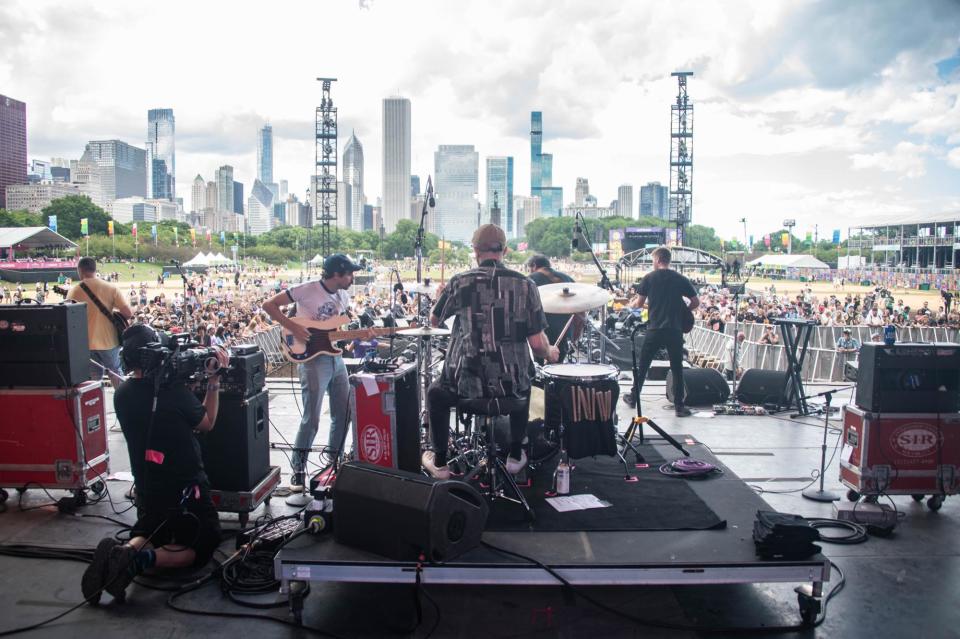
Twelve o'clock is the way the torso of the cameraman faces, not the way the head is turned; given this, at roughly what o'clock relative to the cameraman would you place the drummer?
The drummer is roughly at 2 o'clock from the cameraman.

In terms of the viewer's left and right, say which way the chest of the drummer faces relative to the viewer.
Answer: facing away from the viewer

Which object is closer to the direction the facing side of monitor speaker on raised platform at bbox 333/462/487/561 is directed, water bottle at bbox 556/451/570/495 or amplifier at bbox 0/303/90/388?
the water bottle

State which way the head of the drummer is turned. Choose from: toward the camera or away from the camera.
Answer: away from the camera

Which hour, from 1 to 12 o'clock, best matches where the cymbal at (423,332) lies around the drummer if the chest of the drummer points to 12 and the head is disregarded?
The cymbal is roughly at 11 o'clock from the drummer.

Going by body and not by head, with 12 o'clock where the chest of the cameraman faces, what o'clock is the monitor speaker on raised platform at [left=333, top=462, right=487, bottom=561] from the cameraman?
The monitor speaker on raised platform is roughly at 3 o'clock from the cameraman.

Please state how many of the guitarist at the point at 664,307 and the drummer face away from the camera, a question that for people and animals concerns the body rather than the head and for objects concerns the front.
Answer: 2

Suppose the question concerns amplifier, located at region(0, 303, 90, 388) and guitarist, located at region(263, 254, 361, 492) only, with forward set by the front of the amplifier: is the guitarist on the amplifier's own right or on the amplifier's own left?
on the amplifier's own right

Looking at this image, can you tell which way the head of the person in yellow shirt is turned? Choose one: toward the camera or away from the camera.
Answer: away from the camera

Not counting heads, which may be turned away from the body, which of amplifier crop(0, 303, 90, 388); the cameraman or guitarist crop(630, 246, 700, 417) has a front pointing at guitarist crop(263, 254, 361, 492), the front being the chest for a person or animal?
the cameraman

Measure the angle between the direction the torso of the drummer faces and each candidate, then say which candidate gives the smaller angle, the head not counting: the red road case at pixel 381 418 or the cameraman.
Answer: the red road case

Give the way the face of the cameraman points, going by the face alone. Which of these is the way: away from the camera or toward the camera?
away from the camera

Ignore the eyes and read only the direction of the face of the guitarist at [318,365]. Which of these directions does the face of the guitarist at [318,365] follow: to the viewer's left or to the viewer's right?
to the viewer's right

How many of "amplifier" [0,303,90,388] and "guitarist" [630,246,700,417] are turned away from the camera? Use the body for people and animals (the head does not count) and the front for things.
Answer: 2
